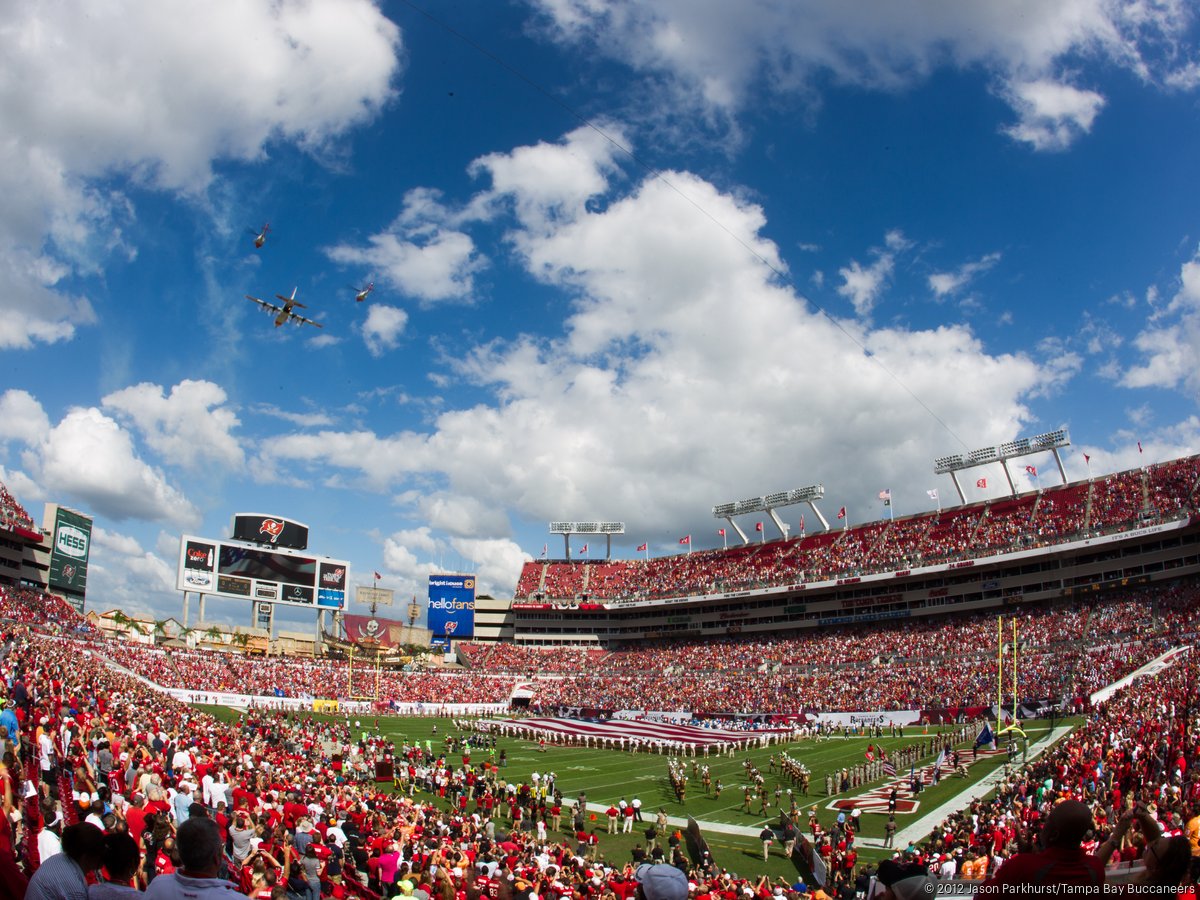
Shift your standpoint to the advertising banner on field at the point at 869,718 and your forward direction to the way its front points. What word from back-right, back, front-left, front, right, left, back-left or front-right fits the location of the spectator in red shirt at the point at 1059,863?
front

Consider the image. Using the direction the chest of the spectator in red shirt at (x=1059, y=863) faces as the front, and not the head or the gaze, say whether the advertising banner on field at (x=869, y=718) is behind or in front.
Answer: in front

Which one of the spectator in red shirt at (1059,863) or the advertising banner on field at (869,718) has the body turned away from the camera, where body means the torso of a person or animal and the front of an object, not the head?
the spectator in red shirt

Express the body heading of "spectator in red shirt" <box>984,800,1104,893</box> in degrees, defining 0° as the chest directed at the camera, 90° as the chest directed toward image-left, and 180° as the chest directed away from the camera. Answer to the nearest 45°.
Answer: approximately 180°

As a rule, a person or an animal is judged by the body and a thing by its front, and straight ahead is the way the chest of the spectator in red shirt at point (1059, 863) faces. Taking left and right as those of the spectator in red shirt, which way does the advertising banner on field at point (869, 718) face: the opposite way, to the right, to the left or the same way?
the opposite way

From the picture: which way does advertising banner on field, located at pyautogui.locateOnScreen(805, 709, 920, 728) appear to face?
toward the camera

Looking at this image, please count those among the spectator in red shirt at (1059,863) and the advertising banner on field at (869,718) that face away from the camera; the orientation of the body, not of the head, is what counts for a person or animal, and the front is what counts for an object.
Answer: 1
